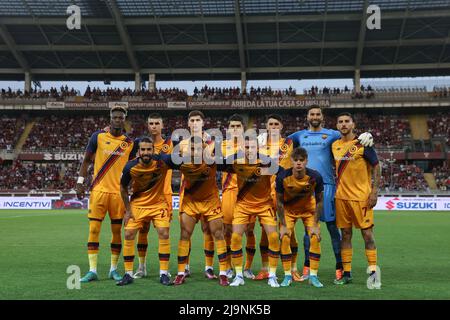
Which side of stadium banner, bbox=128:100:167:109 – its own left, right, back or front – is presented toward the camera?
front

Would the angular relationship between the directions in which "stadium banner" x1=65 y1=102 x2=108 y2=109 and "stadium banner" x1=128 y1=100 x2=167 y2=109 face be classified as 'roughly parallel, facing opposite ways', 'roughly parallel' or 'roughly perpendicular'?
roughly parallel

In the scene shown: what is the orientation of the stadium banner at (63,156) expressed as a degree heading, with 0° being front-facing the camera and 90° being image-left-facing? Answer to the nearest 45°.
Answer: approximately 0°

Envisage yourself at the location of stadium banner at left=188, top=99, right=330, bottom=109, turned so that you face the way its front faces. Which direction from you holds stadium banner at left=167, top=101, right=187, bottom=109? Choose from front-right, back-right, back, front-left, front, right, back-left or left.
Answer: right

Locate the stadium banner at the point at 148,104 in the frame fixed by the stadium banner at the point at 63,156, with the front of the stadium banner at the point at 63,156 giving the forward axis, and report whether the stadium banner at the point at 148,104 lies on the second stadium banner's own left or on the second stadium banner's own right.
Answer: on the second stadium banner's own left

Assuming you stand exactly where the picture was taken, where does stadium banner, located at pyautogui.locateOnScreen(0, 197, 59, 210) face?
facing the viewer

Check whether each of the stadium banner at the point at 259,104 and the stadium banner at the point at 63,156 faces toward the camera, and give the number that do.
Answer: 2

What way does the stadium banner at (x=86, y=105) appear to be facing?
toward the camera

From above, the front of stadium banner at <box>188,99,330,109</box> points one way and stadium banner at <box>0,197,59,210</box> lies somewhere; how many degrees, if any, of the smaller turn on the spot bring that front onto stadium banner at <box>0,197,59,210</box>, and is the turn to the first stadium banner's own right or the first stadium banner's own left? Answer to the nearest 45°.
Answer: approximately 45° to the first stadium banner's own right

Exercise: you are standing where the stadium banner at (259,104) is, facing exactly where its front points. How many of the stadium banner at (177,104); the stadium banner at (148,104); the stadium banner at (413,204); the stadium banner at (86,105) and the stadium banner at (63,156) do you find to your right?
4
